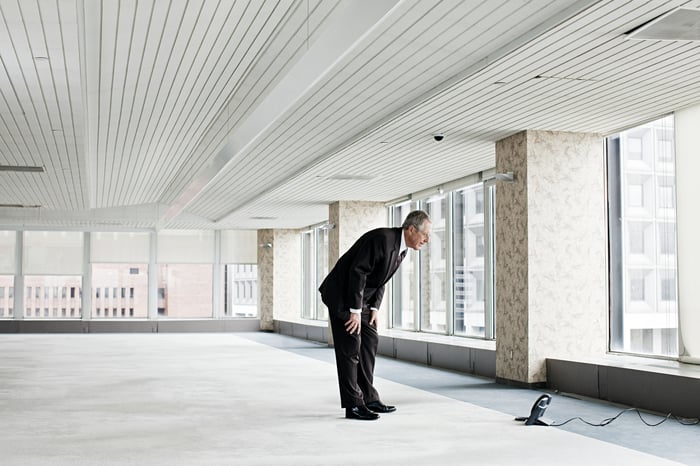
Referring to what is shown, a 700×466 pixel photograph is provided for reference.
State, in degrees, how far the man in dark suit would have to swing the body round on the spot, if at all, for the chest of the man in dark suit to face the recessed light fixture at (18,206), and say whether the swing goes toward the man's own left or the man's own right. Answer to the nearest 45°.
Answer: approximately 135° to the man's own left

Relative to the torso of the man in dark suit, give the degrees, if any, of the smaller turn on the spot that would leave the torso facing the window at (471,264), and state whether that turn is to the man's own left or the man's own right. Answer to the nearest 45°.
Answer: approximately 90° to the man's own left

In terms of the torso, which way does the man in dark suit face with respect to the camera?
to the viewer's right

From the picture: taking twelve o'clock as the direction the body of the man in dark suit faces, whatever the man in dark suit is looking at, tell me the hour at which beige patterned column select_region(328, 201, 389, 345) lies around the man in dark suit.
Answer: The beige patterned column is roughly at 9 o'clock from the man in dark suit.

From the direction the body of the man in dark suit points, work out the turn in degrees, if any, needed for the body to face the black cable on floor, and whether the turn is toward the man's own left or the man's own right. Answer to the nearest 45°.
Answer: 0° — they already face it

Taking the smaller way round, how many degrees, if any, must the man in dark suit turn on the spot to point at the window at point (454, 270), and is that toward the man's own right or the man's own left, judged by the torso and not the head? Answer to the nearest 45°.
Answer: approximately 90° to the man's own left

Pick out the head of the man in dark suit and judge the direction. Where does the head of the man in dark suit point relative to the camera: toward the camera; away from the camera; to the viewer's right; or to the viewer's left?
to the viewer's right

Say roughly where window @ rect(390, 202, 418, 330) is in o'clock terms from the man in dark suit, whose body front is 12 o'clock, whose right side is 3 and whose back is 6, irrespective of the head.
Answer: The window is roughly at 9 o'clock from the man in dark suit.

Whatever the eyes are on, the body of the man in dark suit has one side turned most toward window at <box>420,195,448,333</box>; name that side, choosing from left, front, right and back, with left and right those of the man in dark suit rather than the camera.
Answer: left

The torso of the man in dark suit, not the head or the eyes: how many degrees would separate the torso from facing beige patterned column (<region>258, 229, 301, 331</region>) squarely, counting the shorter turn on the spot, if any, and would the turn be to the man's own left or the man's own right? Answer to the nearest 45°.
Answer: approximately 90° to the man's own left

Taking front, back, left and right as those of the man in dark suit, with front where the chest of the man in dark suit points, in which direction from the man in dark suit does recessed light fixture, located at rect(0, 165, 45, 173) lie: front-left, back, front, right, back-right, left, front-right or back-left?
back-left

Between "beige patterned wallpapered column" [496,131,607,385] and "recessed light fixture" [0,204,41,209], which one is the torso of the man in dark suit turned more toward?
the beige patterned wallpapered column

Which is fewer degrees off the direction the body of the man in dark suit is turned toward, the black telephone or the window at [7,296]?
the black telephone
